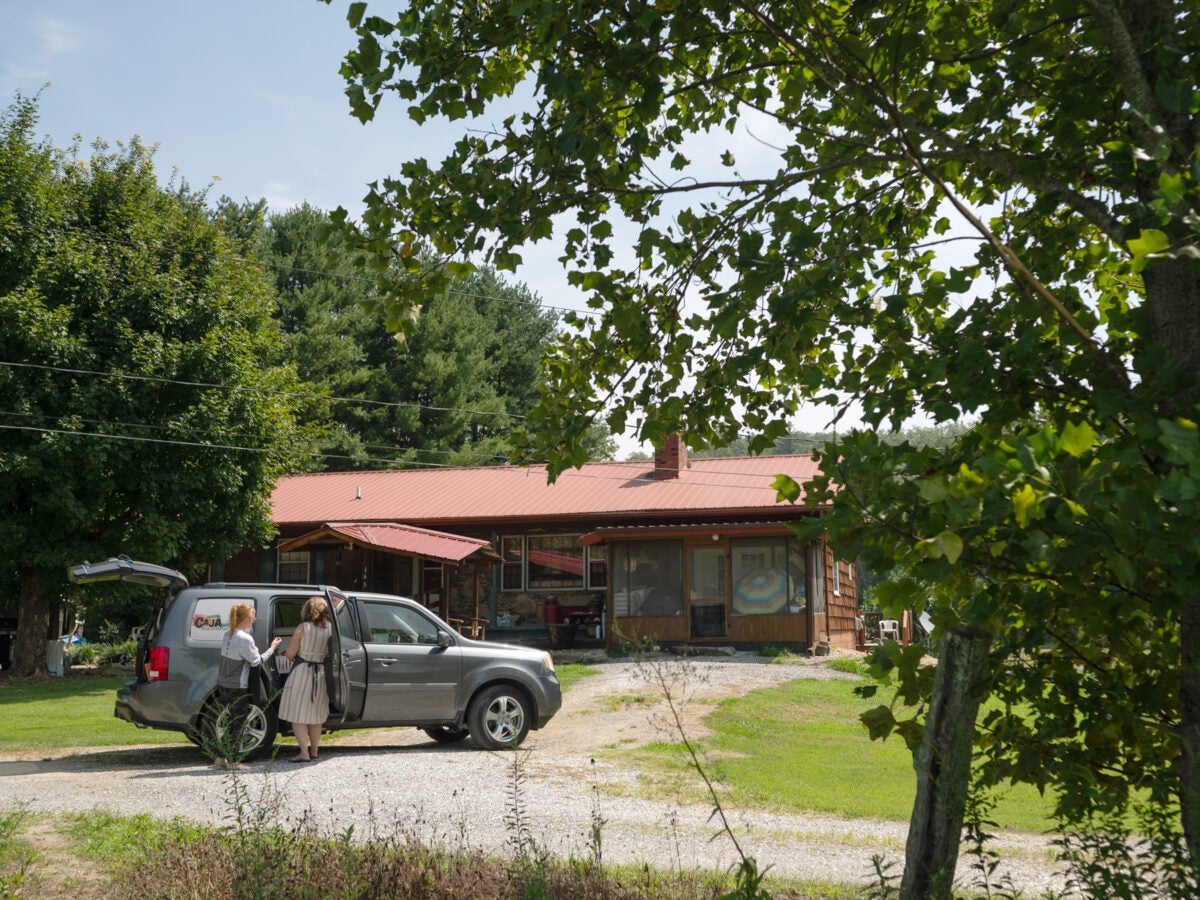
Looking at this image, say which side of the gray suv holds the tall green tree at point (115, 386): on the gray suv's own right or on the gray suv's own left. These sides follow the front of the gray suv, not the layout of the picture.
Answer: on the gray suv's own left

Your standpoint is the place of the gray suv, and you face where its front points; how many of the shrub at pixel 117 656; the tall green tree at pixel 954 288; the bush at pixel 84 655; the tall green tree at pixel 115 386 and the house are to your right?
1

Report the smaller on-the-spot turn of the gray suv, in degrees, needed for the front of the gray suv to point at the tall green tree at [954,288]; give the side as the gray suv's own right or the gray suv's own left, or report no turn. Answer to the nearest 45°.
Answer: approximately 90° to the gray suv's own right

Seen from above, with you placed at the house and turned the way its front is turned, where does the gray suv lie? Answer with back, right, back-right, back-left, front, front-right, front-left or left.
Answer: front

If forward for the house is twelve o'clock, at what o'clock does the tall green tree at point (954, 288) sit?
The tall green tree is roughly at 12 o'clock from the house.

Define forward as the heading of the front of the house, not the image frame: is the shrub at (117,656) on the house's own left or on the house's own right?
on the house's own right

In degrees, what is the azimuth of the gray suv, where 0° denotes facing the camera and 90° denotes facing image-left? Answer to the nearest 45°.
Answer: approximately 270°

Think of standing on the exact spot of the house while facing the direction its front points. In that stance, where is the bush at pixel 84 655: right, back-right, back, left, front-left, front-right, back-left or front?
right

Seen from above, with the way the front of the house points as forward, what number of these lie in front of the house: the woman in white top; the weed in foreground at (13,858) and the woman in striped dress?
3

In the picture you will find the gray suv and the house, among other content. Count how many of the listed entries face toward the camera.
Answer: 1

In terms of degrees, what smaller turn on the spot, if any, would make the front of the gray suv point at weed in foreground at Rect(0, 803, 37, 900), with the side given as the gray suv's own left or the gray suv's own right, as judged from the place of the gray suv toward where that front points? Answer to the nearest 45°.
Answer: approximately 90° to the gray suv's own right

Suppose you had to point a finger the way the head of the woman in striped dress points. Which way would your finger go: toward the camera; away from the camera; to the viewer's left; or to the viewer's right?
away from the camera

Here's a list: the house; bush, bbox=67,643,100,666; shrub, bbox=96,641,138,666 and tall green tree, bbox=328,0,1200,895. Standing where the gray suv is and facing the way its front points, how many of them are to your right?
1

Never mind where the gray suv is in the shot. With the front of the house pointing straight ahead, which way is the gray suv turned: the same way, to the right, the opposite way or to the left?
to the left

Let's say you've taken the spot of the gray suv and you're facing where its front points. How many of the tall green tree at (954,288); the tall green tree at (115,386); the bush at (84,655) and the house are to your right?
1

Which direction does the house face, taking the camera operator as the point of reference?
facing the viewer
